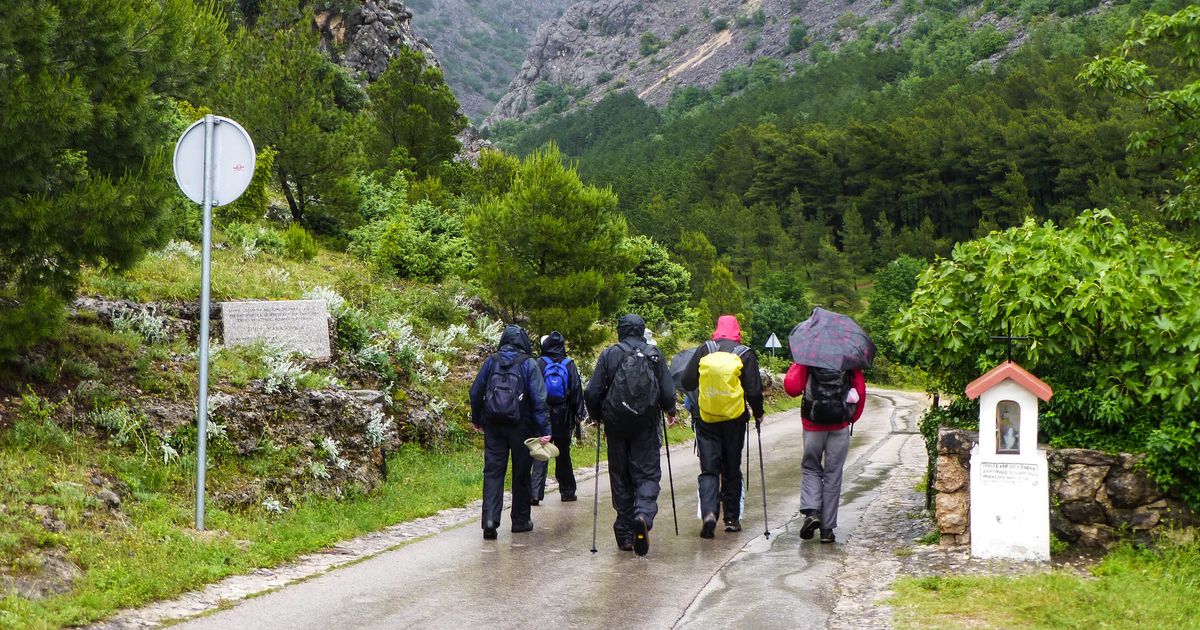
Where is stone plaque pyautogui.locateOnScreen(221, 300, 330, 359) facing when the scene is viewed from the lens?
facing the viewer

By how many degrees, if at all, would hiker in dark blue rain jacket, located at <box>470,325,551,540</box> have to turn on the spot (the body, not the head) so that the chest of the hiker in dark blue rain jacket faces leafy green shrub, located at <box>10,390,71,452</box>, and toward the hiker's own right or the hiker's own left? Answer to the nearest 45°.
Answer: approximately 90° to the hiker's own left

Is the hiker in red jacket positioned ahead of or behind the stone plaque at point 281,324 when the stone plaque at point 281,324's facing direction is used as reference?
ahead

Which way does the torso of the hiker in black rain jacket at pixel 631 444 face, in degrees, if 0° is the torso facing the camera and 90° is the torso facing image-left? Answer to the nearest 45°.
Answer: approximately 180°

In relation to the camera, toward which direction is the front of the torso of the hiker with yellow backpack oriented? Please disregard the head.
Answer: away from the camera

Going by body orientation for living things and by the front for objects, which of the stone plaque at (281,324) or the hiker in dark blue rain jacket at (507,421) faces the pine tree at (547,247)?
the hiker in dark blue rain jacket

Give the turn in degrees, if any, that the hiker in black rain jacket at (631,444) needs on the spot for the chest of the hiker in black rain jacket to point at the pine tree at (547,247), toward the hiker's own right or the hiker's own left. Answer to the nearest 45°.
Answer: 0° — they already face it

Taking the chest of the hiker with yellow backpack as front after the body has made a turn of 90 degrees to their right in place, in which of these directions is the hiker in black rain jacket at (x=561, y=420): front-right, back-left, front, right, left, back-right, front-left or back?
back-left

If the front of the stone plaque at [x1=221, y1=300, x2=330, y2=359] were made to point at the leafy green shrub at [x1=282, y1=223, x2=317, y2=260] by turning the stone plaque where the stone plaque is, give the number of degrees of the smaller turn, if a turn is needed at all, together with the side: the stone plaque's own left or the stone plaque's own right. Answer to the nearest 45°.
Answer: approximately 180°

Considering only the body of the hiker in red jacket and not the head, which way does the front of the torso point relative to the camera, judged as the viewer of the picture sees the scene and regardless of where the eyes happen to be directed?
away from the camera

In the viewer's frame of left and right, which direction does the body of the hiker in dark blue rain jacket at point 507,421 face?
facing away from the viewer

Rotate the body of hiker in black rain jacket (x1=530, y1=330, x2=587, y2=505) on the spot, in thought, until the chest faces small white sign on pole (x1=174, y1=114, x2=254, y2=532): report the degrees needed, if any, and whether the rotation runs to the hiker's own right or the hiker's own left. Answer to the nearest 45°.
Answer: approximately 135° to the hiker's own left

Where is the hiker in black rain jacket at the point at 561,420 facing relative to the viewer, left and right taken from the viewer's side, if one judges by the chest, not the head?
facing away from the viewer

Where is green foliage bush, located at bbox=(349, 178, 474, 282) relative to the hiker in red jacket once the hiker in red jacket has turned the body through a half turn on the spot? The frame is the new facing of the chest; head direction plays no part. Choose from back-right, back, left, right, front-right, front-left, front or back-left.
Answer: back-right

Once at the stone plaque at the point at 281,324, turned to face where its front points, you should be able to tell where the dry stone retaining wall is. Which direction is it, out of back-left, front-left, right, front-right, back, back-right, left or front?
front-left

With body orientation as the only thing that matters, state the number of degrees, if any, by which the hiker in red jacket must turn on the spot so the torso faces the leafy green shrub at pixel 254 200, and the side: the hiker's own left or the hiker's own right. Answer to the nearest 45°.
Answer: approximately 45° to the hiker's own left
